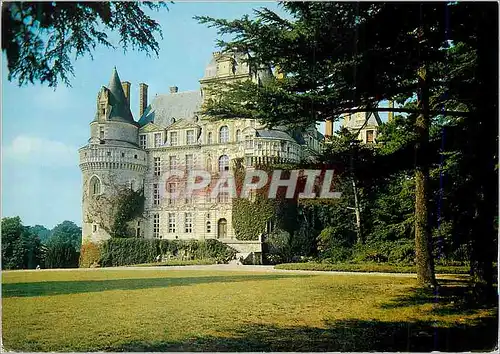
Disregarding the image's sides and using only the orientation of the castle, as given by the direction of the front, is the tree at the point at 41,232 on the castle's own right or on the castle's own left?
on the castle's own right

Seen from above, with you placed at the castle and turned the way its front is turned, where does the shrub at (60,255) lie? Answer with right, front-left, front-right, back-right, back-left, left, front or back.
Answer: right

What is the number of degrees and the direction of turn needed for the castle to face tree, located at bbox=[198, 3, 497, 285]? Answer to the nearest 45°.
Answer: approximately 45° to its left

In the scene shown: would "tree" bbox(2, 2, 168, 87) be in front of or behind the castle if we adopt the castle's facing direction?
in front

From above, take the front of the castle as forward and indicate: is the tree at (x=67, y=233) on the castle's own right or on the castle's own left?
on the castle's own right

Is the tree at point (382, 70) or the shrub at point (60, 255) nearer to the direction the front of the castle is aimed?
the tree

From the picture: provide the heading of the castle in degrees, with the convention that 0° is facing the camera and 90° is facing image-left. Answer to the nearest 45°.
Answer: approximately 0°

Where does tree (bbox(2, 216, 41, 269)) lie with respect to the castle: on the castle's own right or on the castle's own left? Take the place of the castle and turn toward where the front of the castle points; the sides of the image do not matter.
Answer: on the castle's own right
